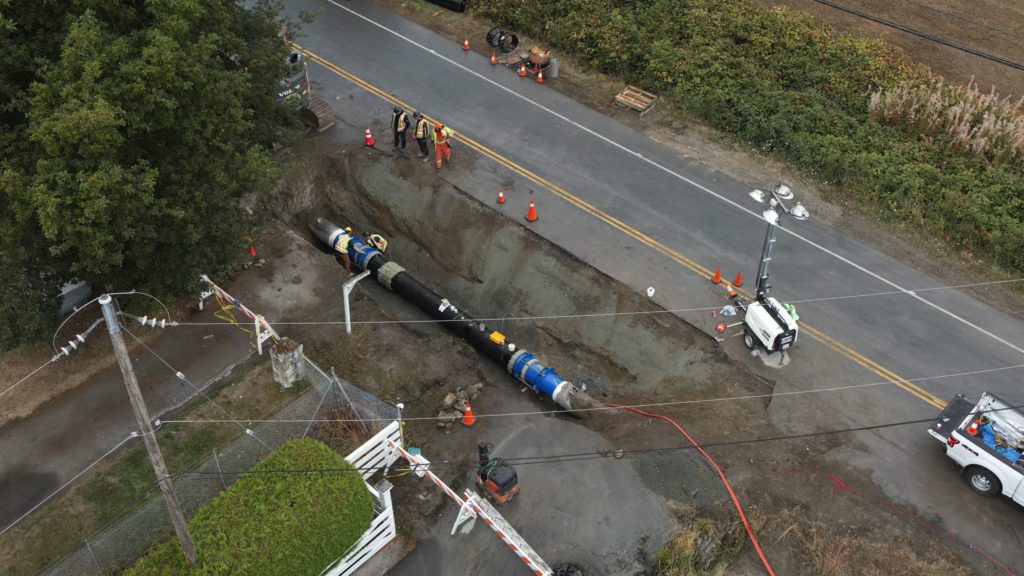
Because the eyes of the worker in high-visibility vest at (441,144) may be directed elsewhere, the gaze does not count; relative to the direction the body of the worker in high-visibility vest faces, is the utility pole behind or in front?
in front

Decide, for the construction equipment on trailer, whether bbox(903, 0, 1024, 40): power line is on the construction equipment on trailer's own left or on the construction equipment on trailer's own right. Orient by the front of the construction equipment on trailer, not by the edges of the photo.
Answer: on the construction equipment on trailer's own right

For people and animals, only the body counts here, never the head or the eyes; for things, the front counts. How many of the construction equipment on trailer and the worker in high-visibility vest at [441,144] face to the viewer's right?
0

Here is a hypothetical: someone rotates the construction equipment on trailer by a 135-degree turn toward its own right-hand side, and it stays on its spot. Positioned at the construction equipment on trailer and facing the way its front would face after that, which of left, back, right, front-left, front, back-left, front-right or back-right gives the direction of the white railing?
back-right

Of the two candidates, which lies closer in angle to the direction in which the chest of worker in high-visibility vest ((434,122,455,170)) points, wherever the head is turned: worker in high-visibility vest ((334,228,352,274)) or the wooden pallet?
the worker in high-visibility vest

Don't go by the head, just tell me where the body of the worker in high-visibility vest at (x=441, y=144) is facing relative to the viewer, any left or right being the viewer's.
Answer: facing the viewer and to the left of the viewer

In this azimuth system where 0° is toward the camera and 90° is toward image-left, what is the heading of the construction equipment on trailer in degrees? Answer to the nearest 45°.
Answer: approximately 135°

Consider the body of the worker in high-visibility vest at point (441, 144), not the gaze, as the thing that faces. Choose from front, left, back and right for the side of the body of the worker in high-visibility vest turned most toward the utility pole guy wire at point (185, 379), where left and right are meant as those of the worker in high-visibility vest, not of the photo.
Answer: front

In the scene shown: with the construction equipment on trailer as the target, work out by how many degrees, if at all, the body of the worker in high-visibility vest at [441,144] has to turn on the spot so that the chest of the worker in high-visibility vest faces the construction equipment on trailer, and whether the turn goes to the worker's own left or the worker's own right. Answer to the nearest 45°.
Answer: approximately 90° to the worker's own left
